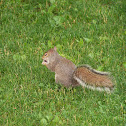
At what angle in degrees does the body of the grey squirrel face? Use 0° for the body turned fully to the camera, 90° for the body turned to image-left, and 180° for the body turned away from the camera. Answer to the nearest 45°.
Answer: approximately 90°
